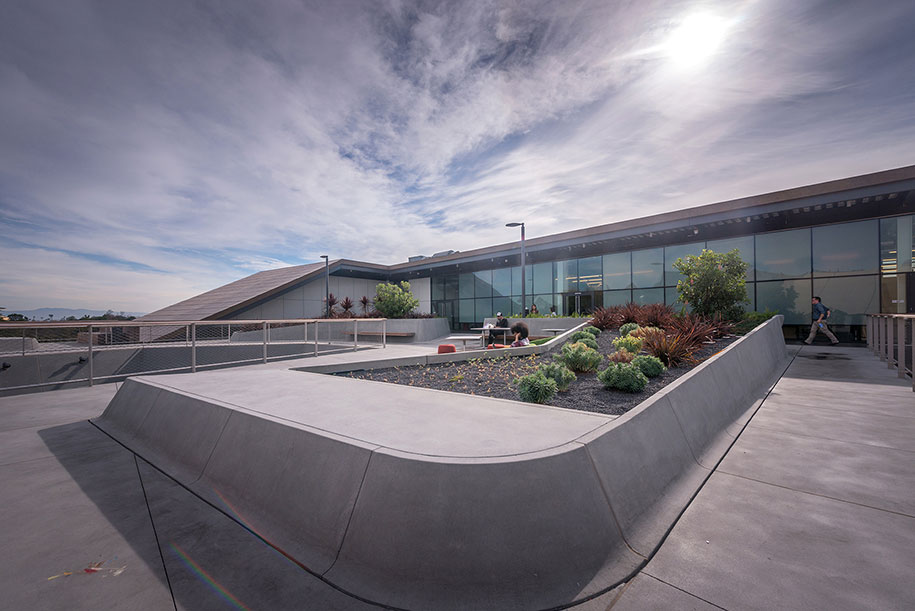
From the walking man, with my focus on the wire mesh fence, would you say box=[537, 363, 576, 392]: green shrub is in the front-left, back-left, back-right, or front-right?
front-left

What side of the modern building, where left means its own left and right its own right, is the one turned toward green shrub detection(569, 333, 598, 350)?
front

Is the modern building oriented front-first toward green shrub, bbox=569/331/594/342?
yes

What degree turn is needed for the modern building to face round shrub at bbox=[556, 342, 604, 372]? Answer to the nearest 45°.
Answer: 0° — it already faces it

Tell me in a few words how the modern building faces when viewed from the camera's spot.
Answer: facing the viewer and to the left of the viewer

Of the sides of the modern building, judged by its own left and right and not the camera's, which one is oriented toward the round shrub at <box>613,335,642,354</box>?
front

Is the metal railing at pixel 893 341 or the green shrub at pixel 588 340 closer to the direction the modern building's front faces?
the green shrub

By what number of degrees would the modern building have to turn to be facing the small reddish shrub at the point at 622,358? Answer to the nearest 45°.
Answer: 0° — it already faces it
